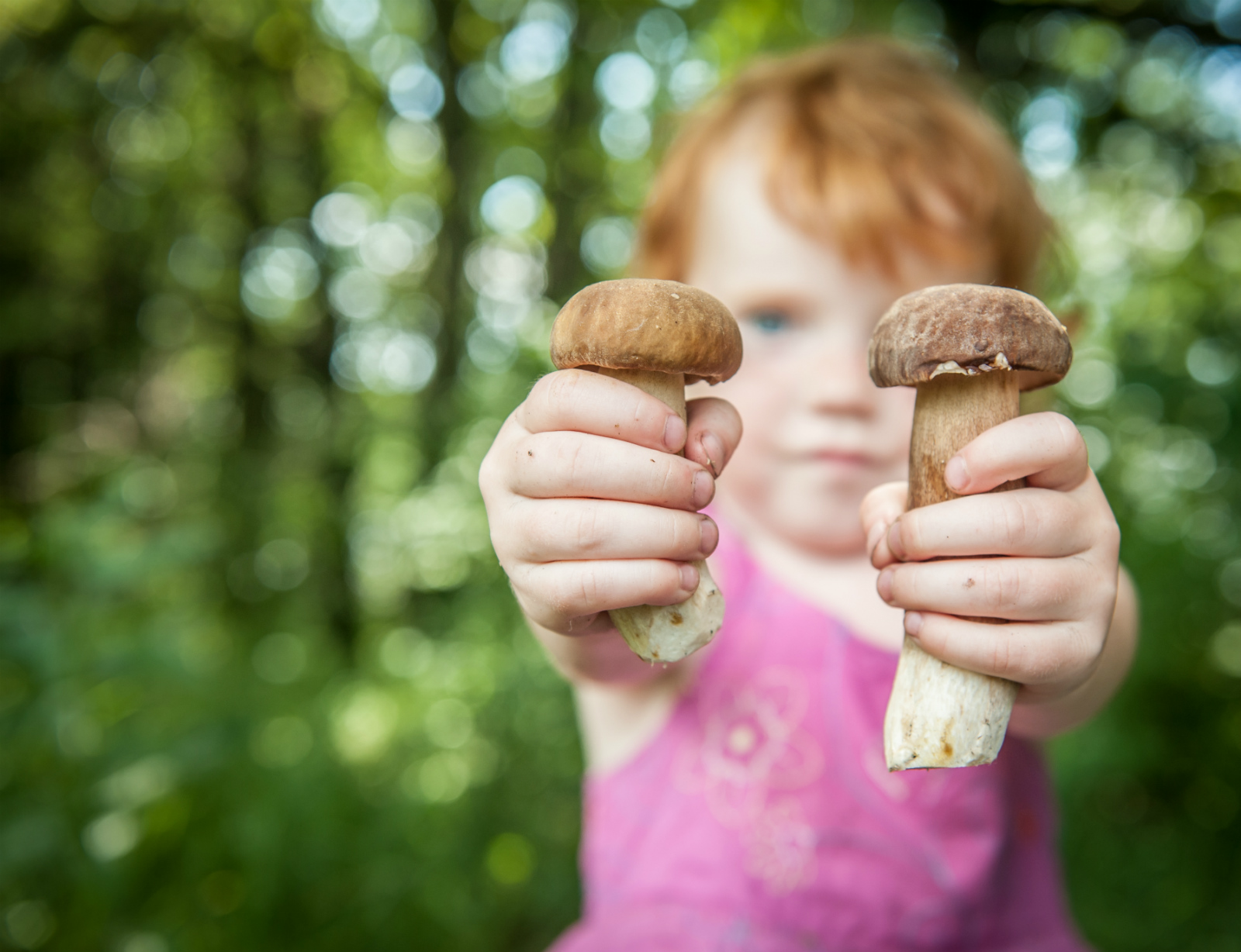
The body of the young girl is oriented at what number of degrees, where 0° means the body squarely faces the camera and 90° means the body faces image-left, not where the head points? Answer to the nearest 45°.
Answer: approximately 0°
